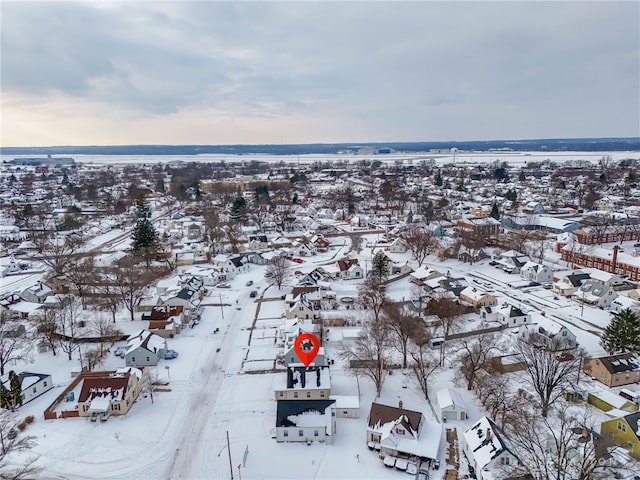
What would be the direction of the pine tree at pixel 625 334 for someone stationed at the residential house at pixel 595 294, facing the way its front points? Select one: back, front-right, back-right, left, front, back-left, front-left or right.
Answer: front-left

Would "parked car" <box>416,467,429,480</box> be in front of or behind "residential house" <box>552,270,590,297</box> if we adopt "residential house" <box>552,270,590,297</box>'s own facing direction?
in front

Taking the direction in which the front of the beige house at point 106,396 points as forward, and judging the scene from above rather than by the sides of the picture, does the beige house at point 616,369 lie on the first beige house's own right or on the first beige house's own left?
on the first beige house's own left

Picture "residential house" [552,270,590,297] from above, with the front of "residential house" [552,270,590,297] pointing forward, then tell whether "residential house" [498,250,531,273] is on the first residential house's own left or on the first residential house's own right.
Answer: on the first residential house's own right

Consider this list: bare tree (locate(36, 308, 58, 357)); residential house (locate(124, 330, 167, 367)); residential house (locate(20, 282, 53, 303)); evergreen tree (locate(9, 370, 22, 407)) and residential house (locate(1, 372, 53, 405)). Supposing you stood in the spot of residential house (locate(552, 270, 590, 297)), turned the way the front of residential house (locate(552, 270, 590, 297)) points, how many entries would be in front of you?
5

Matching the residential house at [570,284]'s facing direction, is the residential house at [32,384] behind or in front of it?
in front

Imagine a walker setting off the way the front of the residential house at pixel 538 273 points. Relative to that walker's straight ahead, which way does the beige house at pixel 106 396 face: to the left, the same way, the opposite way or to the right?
to the left

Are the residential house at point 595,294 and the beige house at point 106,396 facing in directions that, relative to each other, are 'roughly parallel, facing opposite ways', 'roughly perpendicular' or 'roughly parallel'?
roughly perpendicular
